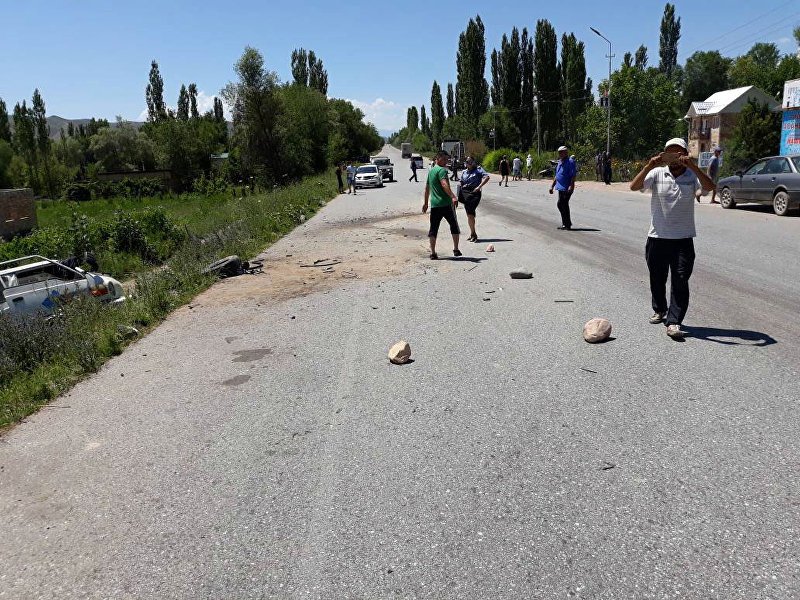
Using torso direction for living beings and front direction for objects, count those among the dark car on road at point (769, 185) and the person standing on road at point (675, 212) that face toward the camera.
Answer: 1

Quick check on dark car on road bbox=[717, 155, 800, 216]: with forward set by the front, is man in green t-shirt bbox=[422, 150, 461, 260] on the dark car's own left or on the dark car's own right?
on the dark car's own left

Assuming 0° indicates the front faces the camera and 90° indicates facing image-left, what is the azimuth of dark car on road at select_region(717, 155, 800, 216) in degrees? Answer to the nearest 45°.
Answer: approximately 135°

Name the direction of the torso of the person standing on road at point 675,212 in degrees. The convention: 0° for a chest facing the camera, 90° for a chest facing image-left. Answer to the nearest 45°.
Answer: approximately 0°

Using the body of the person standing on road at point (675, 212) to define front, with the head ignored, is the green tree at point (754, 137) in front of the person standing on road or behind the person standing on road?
behind

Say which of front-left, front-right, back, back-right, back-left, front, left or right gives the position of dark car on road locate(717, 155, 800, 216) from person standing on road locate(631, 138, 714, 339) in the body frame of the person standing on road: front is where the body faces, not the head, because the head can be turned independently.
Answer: back

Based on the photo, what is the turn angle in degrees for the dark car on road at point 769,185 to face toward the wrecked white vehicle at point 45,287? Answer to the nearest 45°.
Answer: approximately 90° to its left

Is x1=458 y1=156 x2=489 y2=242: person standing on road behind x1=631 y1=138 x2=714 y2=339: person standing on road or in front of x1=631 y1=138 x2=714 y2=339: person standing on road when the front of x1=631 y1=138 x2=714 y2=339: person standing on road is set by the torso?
behind
